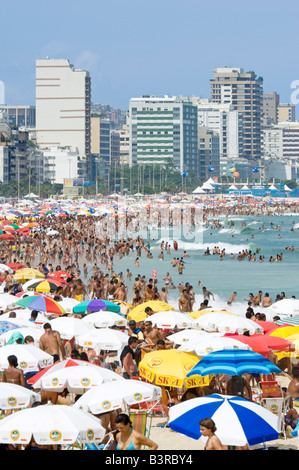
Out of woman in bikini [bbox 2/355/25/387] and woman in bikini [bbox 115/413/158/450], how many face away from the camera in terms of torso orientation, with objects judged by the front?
1
